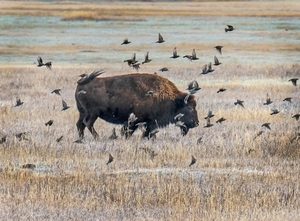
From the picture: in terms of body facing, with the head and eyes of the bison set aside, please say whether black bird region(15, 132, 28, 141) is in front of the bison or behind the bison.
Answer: behind

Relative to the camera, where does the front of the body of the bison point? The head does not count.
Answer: to the viewer's right
